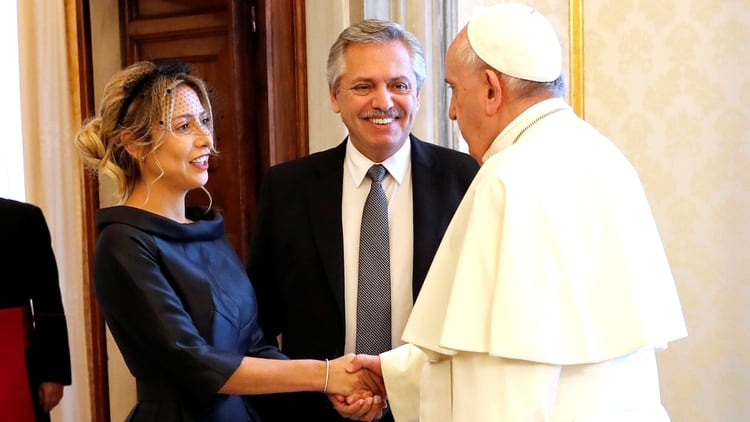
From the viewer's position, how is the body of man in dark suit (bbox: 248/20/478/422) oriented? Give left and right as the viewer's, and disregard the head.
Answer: facing the viewer

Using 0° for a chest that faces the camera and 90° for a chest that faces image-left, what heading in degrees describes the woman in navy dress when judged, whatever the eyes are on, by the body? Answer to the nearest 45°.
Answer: approximately 315°

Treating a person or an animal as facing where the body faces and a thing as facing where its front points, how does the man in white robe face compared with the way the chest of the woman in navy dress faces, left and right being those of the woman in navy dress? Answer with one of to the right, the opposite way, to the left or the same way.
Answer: the opposite way

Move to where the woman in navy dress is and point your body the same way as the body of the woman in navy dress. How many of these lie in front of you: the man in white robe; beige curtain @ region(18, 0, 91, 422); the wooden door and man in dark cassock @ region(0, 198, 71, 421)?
1

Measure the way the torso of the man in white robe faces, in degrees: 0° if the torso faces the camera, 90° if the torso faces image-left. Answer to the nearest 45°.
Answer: approximately 135°

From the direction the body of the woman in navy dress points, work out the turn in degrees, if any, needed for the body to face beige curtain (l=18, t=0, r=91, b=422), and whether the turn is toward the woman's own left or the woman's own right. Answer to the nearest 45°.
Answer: approximately 135° to the woman's own left

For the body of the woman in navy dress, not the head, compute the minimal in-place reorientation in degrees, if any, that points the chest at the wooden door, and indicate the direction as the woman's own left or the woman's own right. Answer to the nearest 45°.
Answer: approximately 135° to the woman's own left

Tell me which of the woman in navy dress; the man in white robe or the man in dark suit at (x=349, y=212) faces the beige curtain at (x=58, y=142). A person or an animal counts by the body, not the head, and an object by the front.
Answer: the man in white robe

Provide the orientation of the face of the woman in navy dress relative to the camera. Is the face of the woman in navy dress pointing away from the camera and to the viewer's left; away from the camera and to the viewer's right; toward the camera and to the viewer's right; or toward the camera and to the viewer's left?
toward the camera and to the viewer's right

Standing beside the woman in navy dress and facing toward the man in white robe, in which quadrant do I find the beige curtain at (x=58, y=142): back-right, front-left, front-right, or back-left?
back-left

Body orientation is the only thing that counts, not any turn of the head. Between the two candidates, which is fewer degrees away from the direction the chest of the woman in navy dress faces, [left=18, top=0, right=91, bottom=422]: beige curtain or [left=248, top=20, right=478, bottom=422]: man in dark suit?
the man in dark suit

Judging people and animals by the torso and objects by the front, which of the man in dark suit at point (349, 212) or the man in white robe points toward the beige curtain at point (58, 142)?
the man in white robe
